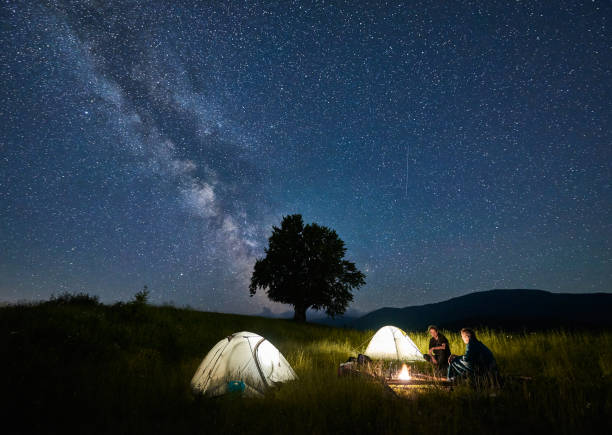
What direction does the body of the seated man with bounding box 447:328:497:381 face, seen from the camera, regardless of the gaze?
to the viewer's left

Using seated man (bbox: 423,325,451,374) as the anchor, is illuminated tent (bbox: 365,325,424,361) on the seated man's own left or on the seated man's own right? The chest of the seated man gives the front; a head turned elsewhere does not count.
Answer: on the seated man's own right

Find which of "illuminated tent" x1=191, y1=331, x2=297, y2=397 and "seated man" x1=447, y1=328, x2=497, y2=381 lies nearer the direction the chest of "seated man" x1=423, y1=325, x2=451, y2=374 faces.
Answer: the illuminated tent

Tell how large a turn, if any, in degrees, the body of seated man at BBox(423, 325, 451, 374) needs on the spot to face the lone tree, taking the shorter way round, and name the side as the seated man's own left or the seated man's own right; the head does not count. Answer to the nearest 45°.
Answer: approximately 90° to the seated man's own right

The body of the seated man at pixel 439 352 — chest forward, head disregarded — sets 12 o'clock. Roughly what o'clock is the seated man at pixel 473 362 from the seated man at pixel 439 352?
the seated man at pixel 473 362 is roughly at 10 o'clock from the seated man at pixel 439 352.

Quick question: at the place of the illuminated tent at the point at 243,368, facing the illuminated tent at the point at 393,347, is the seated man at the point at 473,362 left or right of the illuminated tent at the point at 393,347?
right

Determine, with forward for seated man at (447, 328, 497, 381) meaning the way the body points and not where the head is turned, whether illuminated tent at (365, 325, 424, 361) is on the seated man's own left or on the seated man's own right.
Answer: on the seated man's own right
